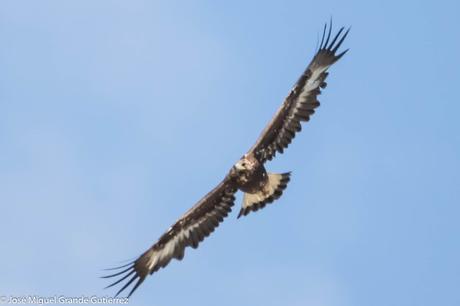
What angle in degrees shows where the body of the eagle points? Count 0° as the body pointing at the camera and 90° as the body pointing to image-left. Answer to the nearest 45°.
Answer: approximately 45°
